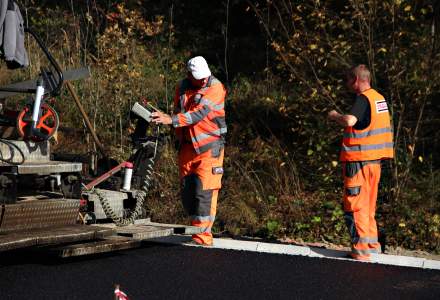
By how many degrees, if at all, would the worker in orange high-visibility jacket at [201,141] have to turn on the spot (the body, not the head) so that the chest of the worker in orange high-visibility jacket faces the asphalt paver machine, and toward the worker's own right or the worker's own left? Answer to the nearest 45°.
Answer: approximately 45° to the worker's own right

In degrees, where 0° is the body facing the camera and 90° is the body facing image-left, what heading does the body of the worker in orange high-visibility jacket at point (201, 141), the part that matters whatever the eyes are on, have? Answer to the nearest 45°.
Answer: approximately 45°
